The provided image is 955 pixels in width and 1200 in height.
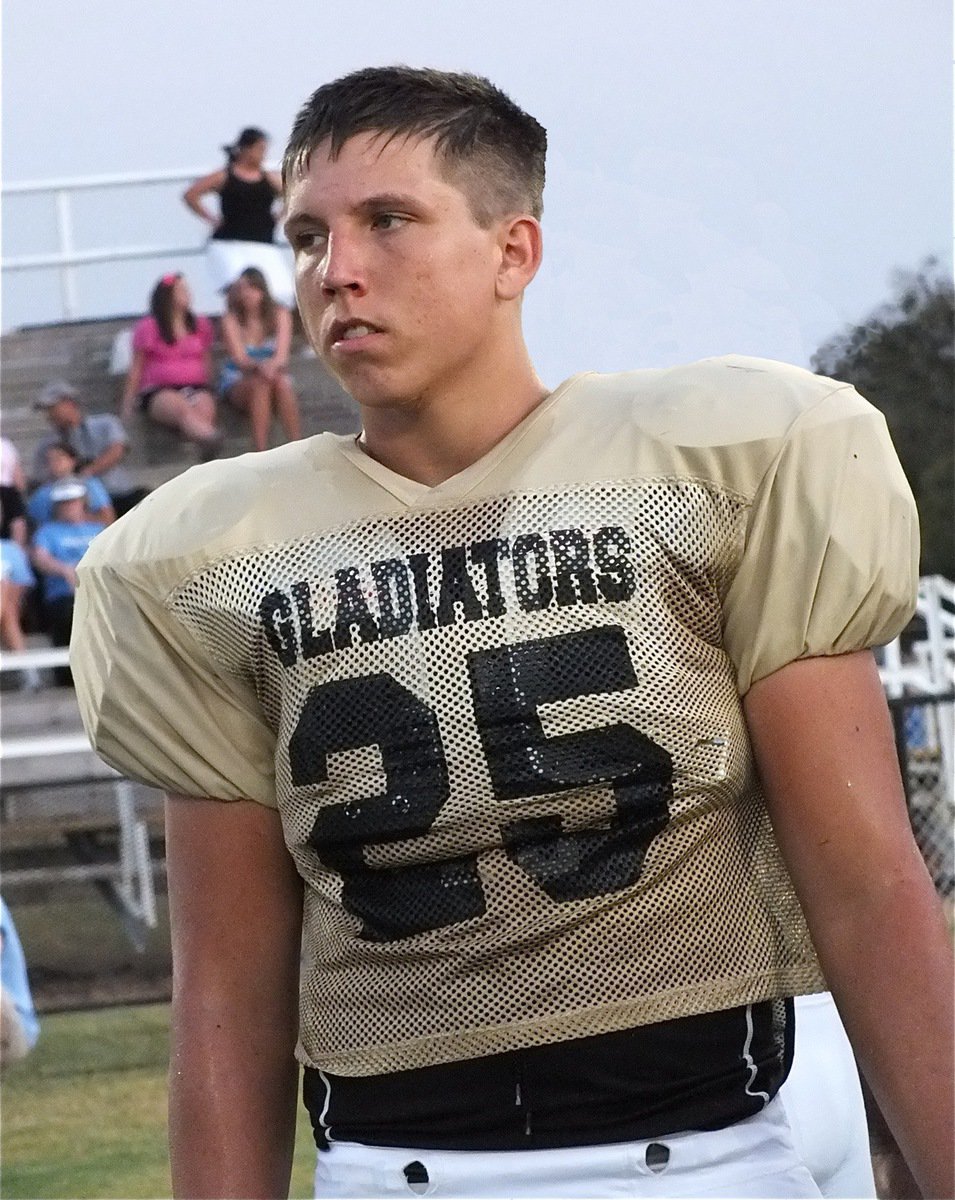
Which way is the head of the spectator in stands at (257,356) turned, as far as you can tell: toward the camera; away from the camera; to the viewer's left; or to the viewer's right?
toward the camera

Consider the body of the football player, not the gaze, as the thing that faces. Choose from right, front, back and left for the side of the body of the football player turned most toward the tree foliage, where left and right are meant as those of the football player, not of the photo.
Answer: back

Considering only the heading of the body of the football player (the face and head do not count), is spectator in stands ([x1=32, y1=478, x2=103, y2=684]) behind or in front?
behind

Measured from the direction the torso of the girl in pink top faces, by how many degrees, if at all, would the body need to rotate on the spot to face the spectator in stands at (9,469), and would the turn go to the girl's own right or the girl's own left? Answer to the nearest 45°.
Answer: approximately 90° to the girl's own right

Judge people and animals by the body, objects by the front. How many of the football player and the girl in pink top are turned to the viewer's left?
0

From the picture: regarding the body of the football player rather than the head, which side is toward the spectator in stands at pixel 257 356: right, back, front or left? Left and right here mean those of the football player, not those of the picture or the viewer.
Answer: back

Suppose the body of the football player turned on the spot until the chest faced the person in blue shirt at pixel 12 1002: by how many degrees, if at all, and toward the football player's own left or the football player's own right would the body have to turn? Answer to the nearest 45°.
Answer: approximately 135° to the football player's own right

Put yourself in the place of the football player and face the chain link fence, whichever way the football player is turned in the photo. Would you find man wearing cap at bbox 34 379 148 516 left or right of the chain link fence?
left

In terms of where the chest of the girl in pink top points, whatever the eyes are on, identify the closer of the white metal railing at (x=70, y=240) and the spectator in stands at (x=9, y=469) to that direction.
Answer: the spectator in stands

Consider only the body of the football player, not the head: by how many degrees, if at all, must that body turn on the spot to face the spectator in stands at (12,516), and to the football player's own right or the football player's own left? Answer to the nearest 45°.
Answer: approximately 180°

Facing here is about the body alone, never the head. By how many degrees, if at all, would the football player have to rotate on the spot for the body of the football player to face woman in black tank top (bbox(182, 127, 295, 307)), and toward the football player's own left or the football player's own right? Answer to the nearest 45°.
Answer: approximately 180°

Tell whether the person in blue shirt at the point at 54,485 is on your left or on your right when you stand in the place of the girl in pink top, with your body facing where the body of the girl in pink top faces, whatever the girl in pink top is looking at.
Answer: on your right

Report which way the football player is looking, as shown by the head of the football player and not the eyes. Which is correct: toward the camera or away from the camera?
toward the camera

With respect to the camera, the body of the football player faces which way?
toward the camera

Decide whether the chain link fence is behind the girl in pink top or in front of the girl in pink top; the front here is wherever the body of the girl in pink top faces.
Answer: in front

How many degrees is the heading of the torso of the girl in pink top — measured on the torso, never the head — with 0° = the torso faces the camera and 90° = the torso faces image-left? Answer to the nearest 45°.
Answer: approximately 315°

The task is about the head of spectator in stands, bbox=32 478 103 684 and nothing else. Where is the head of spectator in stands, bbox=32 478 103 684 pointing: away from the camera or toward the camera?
toward the camera
